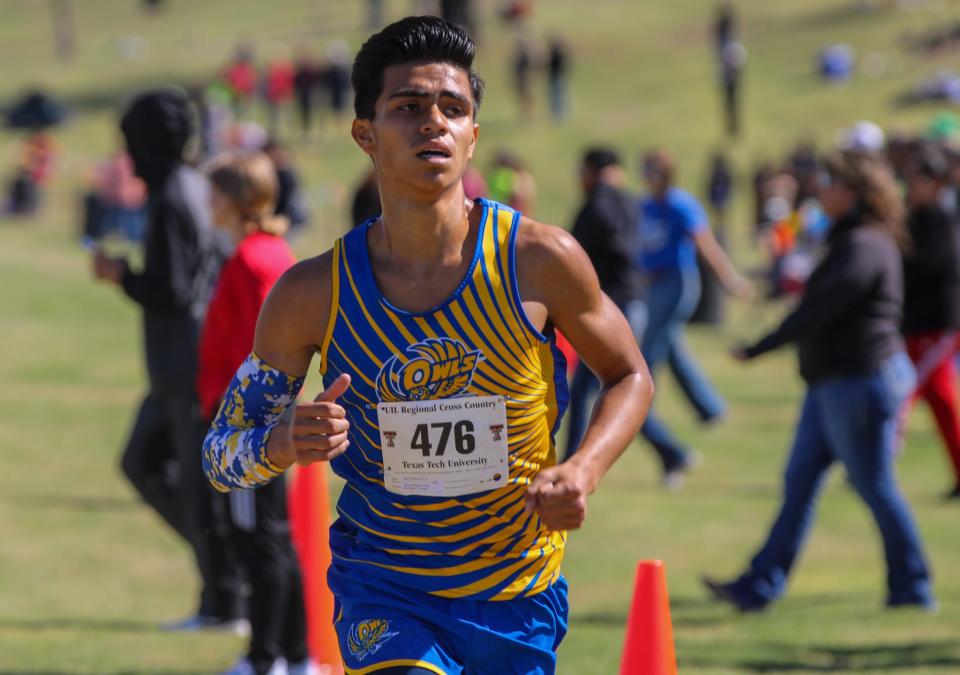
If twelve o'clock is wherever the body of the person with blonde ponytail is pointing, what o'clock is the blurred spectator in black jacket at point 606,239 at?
The blurred spectator in black jacket is roughly at 4 o'clock from the person with blonde ponytail.

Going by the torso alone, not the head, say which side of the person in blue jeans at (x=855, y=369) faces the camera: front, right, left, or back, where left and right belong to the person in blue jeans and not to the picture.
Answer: left

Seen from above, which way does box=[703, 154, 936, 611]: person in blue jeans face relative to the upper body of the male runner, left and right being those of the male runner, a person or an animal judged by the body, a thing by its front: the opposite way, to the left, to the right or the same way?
to the right

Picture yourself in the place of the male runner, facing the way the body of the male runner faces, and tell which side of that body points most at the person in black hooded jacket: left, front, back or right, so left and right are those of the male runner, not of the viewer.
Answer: back

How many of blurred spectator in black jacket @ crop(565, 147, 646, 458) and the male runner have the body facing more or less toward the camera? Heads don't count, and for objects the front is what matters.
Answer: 1

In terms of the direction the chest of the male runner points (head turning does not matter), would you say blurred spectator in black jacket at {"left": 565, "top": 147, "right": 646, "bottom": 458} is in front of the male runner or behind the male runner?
behind

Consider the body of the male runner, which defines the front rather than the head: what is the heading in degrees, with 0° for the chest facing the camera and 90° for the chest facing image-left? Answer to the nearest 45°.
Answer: approximately 0°
